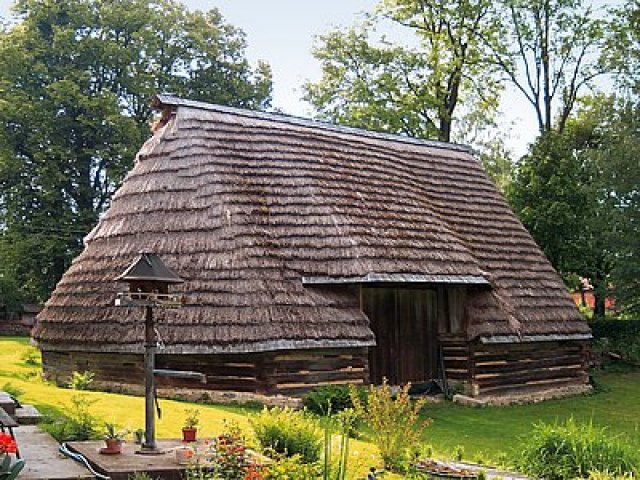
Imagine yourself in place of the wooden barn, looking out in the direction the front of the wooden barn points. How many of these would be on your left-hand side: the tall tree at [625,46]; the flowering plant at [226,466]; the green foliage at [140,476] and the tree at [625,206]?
2

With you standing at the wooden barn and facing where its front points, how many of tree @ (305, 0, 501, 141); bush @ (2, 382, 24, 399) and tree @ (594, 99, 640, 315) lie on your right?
1

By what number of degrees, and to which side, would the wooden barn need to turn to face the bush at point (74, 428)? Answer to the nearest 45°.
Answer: approximately 45° to its right

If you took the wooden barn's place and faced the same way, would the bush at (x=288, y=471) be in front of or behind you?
in front

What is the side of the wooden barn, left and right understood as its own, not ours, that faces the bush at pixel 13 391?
right

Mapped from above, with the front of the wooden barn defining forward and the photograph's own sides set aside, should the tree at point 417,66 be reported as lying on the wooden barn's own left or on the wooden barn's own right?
on the wooden barn's own left

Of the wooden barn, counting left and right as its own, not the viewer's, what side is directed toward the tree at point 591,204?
left

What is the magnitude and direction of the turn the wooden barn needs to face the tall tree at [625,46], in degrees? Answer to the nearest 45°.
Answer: approximately 90° to its left

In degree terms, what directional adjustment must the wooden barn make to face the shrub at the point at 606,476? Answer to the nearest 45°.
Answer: approximately 45° to its right

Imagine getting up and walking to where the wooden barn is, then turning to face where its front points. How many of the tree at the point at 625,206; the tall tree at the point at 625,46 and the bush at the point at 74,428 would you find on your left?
2

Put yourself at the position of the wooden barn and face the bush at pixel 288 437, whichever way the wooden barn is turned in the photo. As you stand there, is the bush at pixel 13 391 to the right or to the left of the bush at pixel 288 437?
right

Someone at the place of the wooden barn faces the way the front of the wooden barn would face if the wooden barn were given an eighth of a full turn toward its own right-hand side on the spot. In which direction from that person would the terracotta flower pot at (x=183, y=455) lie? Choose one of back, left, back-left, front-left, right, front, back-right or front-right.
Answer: front

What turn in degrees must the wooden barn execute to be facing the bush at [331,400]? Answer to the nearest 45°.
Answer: approximately 45° to its right

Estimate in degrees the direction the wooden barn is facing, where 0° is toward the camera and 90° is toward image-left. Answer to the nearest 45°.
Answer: approximately 315°

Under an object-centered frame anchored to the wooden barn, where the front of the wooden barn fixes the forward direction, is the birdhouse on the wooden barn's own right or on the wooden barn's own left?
on the wooden barn's own right

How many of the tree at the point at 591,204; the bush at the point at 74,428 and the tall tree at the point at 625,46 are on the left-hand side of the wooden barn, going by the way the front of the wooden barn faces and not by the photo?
2

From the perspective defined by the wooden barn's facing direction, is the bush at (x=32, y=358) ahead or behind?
behind

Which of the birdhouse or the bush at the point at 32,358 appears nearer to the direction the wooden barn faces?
the birdhouse

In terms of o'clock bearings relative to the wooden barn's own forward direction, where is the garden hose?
The garden hose is roughly at 2 o'clock from the wooden barn.

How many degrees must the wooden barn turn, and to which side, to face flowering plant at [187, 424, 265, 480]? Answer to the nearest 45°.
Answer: approximately 45° to its right
